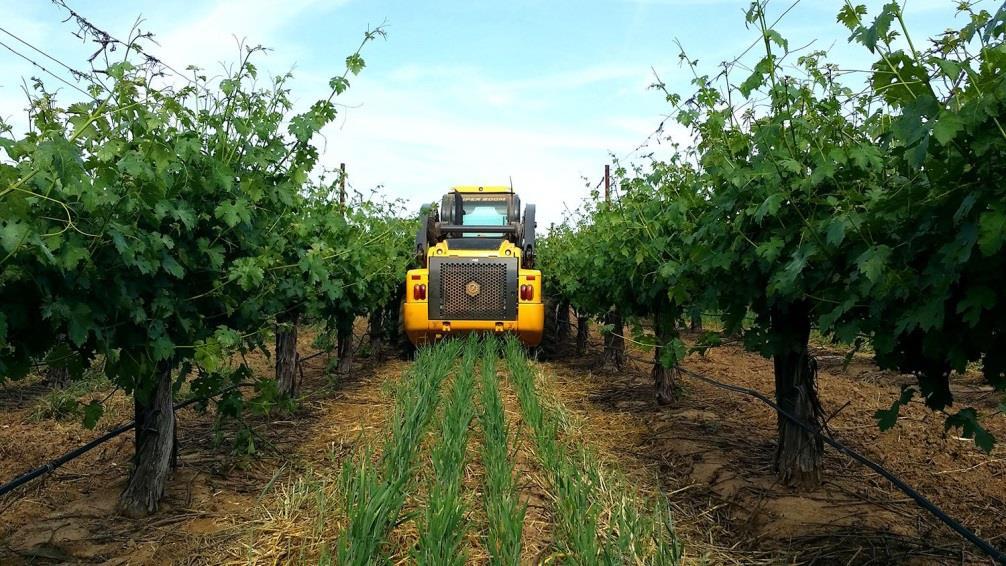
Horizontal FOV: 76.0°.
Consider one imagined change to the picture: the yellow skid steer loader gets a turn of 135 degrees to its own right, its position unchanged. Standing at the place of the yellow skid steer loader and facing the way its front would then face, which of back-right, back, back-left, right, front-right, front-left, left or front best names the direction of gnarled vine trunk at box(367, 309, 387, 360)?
back

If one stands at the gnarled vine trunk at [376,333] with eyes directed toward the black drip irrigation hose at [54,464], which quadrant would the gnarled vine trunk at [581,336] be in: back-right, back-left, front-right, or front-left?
back-left

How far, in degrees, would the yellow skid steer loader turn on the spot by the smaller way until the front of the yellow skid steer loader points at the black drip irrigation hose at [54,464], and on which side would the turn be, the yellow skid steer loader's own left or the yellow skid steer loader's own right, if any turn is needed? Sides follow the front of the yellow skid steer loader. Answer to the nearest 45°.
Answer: approximately 180°

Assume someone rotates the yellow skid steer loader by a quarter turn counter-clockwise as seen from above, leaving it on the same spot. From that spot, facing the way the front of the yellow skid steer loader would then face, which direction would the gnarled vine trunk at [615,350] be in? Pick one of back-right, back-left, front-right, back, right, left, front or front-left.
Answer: back

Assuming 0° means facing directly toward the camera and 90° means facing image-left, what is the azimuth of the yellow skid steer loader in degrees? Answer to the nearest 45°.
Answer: approximately 180°
